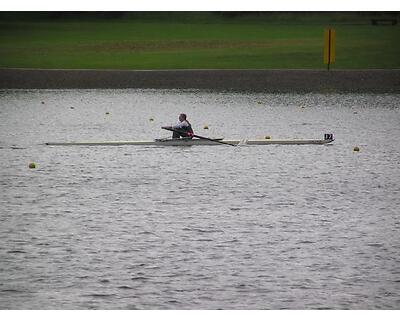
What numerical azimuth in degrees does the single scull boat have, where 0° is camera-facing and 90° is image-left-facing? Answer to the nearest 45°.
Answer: approximately 270°
